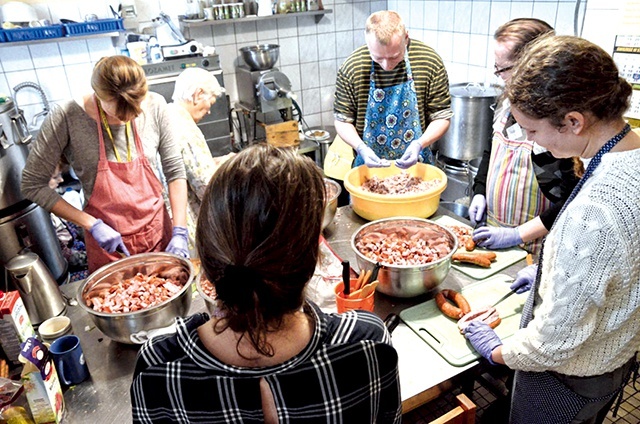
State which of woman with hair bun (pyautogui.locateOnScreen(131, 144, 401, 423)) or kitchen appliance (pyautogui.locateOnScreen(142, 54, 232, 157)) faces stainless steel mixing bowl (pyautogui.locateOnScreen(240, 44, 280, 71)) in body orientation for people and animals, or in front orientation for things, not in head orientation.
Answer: the woman with hair bun

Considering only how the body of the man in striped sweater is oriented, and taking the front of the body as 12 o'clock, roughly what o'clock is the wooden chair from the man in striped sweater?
The wooden chair is roughly at 12 o'clock from the man in striped sweater.

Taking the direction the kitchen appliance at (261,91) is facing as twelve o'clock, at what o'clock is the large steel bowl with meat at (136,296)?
The large steel bowl with meat is roughly at 2 o'clock from the kitchen appliance.

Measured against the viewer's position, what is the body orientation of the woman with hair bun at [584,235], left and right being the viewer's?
facing to the left of the viewer

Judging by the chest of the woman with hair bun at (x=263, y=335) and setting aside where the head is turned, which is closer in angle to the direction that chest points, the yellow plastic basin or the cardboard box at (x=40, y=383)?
the yellow plastic basin

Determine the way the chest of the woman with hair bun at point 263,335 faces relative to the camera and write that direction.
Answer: away from the camera

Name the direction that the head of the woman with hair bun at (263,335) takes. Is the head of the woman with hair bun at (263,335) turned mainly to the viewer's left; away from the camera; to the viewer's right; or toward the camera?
away from the camera

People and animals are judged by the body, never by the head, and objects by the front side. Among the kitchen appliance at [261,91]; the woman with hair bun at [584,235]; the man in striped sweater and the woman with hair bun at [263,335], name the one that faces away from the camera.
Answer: the woman with hair bun at [263,335]

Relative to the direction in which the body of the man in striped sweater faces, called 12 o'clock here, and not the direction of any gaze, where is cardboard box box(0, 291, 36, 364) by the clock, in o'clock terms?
The cardboard box is roughly at 1 o'clock from the man in striped sweater.

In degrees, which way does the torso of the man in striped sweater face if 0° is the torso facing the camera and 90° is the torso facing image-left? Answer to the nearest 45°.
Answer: approximately 0°

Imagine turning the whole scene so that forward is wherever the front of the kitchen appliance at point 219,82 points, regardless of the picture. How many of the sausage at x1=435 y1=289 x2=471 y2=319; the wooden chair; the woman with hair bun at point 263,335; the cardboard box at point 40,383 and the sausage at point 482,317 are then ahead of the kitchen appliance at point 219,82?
5

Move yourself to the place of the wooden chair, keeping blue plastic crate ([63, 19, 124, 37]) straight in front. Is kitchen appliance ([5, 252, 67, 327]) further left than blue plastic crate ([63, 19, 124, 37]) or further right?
left

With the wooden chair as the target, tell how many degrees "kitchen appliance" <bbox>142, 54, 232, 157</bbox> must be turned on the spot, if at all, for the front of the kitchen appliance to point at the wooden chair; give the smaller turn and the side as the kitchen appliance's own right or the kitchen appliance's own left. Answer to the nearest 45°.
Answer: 0° — it already faces it

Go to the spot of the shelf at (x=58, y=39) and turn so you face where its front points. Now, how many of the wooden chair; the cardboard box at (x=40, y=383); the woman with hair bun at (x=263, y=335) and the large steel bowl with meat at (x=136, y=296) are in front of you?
4
